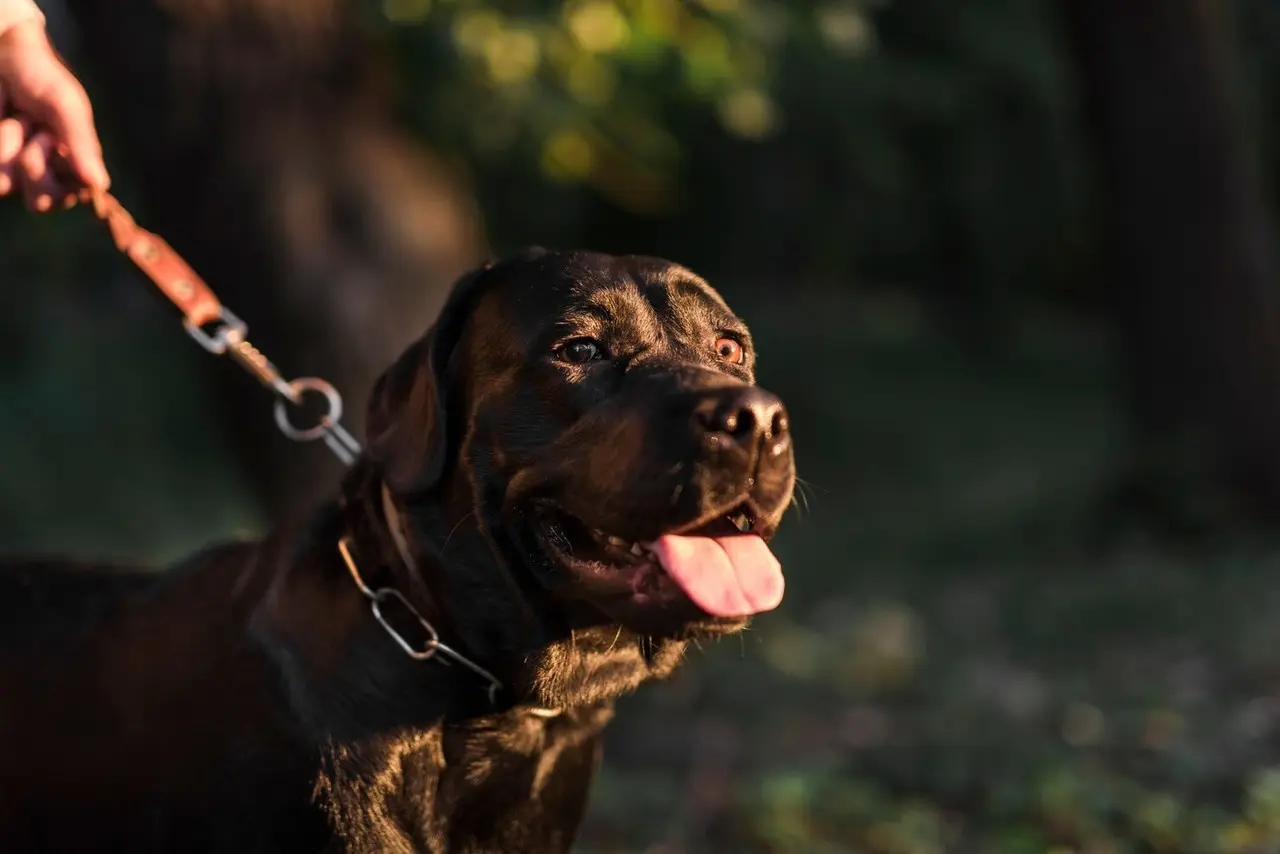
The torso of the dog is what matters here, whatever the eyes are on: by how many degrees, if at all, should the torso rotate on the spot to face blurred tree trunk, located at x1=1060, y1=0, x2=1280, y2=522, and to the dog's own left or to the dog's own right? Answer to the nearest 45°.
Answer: approximately 90° to the dog's own left

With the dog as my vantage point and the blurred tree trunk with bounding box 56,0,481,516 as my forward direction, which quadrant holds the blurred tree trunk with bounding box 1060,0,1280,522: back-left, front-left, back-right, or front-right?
front-right

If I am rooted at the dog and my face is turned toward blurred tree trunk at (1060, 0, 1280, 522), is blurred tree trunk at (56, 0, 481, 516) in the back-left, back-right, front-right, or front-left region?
front-left

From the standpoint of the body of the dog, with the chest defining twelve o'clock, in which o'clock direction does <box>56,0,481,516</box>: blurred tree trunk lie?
The blurred tree trunk is roughly at 7 o'clock from the dog.

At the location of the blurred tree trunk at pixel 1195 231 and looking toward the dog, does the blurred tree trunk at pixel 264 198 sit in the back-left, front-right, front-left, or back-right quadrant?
front-right

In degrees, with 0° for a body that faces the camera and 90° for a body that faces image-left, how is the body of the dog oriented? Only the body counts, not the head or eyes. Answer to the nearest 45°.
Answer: approximately 315°
